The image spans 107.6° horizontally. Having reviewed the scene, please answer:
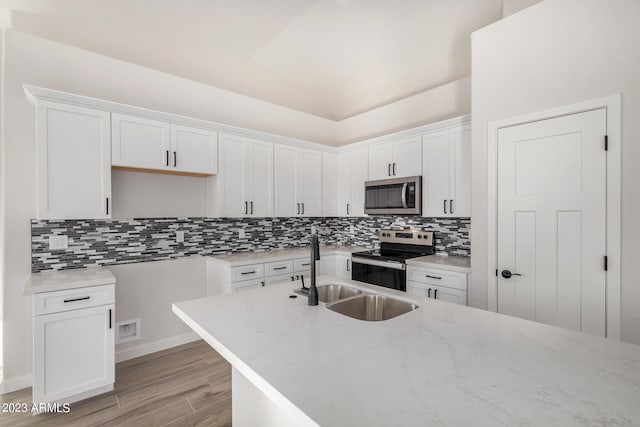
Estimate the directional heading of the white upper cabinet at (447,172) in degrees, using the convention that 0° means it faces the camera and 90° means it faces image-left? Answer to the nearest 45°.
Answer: approximately 45°

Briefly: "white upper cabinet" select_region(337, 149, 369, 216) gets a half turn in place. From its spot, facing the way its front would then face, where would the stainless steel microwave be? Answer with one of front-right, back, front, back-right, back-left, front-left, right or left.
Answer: right

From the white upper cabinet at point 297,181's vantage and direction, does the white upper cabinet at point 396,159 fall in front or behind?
in front

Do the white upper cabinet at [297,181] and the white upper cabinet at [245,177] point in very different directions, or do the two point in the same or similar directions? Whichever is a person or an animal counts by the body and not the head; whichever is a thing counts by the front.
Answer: same or similar directions

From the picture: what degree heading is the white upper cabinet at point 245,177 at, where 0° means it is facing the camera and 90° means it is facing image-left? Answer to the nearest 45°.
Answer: approximately 315°

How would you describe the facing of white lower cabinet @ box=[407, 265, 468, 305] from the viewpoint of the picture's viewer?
facing the viewer and to the left of the viewer

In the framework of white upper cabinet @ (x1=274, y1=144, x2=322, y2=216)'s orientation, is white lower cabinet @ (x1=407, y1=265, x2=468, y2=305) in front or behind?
in front

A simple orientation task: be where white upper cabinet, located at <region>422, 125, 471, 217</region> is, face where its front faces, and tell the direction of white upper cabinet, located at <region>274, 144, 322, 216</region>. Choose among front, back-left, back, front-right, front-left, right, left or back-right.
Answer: front-right
